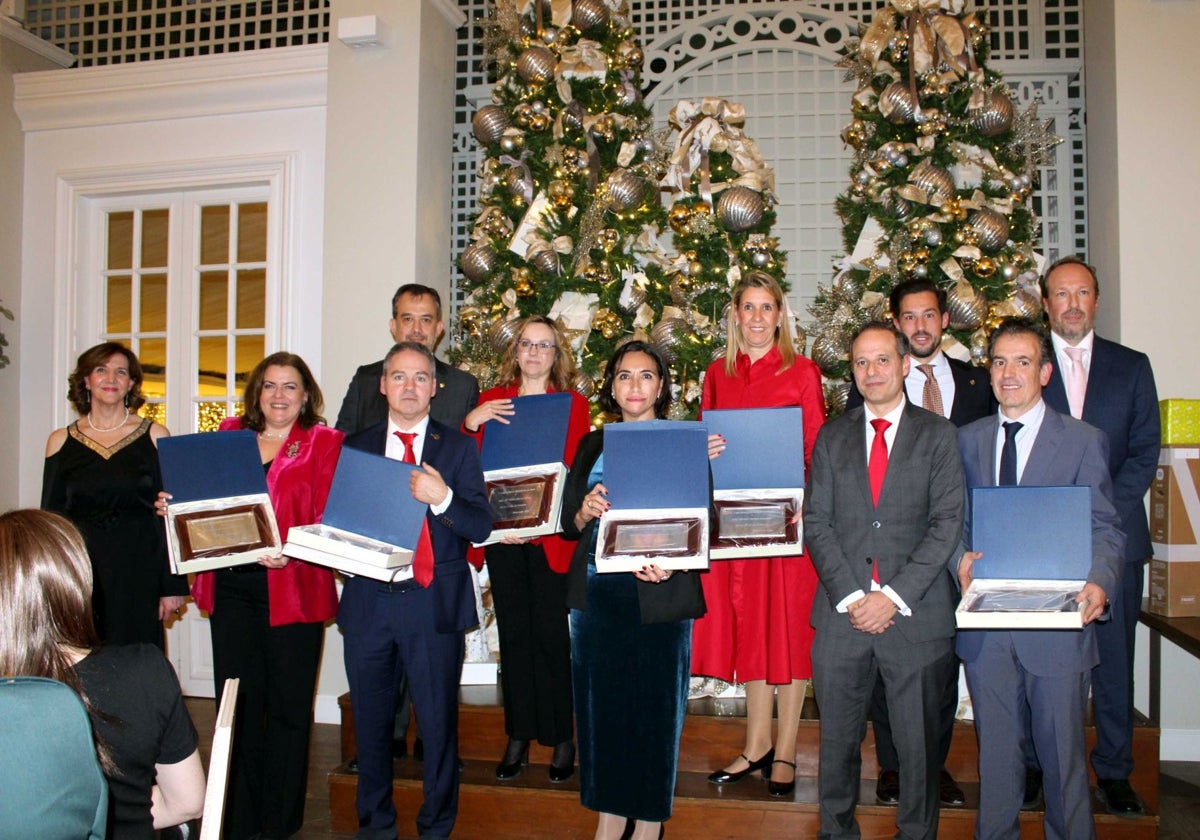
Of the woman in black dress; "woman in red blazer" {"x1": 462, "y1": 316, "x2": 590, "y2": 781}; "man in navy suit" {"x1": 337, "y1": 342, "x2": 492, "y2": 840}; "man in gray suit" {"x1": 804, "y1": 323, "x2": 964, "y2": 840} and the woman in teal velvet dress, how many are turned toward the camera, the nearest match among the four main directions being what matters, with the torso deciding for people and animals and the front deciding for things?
5

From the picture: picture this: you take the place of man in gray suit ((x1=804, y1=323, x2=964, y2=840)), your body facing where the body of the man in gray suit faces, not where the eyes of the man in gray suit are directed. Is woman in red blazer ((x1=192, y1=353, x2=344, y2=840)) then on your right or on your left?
on your right

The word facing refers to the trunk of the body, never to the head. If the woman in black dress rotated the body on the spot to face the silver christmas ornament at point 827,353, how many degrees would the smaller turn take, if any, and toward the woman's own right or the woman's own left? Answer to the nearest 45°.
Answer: approximately 90° to the woman's own left

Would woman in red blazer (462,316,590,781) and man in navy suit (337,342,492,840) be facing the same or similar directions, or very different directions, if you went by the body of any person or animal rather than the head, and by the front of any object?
same or similar directions

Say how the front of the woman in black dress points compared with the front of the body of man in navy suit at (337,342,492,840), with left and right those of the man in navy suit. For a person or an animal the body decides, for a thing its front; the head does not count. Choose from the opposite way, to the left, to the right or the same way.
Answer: the same way

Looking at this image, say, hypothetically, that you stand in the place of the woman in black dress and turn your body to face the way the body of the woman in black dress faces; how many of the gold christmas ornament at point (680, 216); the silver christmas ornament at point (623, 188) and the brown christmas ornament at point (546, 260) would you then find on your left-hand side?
3

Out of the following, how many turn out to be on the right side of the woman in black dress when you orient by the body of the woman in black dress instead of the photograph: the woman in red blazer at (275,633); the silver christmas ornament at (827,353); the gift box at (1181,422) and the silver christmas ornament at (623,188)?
0

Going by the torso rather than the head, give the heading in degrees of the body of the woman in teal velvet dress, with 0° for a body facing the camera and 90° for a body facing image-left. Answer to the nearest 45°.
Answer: approximately 0°

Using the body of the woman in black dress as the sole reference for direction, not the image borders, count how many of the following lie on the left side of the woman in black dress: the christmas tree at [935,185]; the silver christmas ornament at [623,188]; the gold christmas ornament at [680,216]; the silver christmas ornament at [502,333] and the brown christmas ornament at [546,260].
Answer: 5

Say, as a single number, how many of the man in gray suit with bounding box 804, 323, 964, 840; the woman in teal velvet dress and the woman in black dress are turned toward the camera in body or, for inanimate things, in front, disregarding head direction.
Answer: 3

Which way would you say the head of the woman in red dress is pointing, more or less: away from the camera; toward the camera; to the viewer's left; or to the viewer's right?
toward the camera

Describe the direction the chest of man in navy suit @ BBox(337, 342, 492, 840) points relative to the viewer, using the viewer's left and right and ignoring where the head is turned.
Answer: facing the viewer

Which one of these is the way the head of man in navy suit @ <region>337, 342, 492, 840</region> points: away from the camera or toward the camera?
toward the camera

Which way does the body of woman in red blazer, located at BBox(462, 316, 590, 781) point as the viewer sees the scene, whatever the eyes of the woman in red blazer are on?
toward the camera

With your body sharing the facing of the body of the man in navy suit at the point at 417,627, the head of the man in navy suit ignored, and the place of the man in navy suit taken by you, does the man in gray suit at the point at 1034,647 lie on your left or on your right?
on your left

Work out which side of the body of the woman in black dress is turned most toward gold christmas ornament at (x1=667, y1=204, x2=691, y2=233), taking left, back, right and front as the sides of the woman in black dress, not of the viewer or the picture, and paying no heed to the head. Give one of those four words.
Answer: left

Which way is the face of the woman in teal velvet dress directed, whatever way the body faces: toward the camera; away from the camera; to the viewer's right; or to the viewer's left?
toward the camera

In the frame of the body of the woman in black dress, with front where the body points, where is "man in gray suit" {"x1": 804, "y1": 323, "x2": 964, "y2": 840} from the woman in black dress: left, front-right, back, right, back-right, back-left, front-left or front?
front-left

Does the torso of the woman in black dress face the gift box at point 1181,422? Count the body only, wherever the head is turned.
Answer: no

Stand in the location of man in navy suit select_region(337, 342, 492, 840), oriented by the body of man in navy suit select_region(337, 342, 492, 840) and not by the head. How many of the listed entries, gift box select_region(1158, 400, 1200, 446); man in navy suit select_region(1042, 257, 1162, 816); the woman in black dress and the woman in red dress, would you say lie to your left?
3

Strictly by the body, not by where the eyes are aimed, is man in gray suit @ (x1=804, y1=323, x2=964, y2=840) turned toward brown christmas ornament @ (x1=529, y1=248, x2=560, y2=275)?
no
